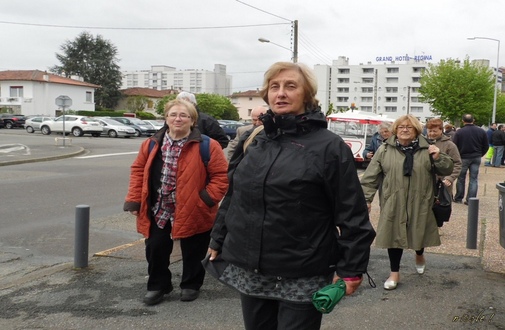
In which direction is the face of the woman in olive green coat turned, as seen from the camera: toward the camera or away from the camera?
toward the camera

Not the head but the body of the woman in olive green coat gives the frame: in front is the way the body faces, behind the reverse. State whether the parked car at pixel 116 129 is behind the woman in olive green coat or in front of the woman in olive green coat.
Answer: behind

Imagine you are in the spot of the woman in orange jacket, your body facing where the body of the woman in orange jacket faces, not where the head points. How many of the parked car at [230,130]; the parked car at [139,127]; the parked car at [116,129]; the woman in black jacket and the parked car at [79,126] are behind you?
4

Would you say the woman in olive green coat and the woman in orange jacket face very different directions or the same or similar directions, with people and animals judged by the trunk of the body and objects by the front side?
same or similar directions

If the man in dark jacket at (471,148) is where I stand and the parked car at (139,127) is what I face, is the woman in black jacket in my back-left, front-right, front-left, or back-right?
back-left

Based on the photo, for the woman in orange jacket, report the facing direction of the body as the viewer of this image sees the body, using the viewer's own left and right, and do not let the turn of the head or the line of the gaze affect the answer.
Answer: facing the viewer

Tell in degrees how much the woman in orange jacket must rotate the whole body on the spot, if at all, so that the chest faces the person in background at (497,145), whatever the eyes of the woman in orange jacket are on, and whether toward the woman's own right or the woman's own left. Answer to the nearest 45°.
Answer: approximately 135° to the woman's own left

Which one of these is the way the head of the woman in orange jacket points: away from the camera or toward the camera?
toward the camera
